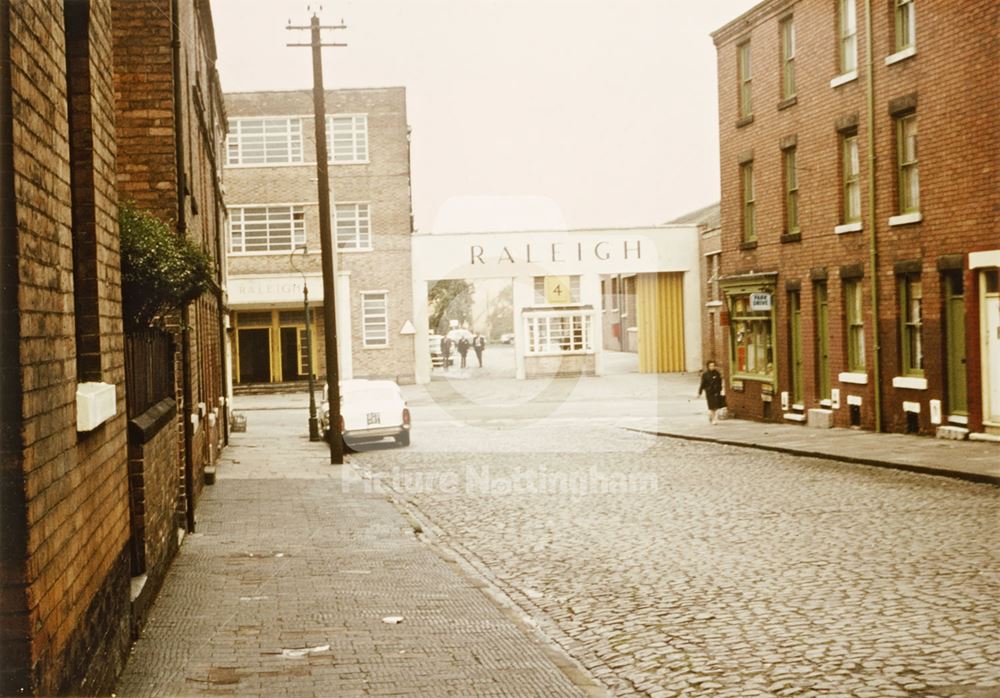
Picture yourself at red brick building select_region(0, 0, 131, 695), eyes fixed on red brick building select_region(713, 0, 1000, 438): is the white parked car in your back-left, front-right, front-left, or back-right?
front-left

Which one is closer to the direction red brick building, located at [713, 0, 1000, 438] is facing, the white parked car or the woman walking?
the white parked car

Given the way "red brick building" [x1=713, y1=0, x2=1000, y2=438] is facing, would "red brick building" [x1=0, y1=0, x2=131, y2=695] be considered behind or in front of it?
in front

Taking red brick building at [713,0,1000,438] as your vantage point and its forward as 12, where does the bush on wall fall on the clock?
The bush on wall is roughly at 11 o'clock from the red brick building.

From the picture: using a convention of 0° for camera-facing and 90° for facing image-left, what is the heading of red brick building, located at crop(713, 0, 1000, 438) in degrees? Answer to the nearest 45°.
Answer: approximately 45°
